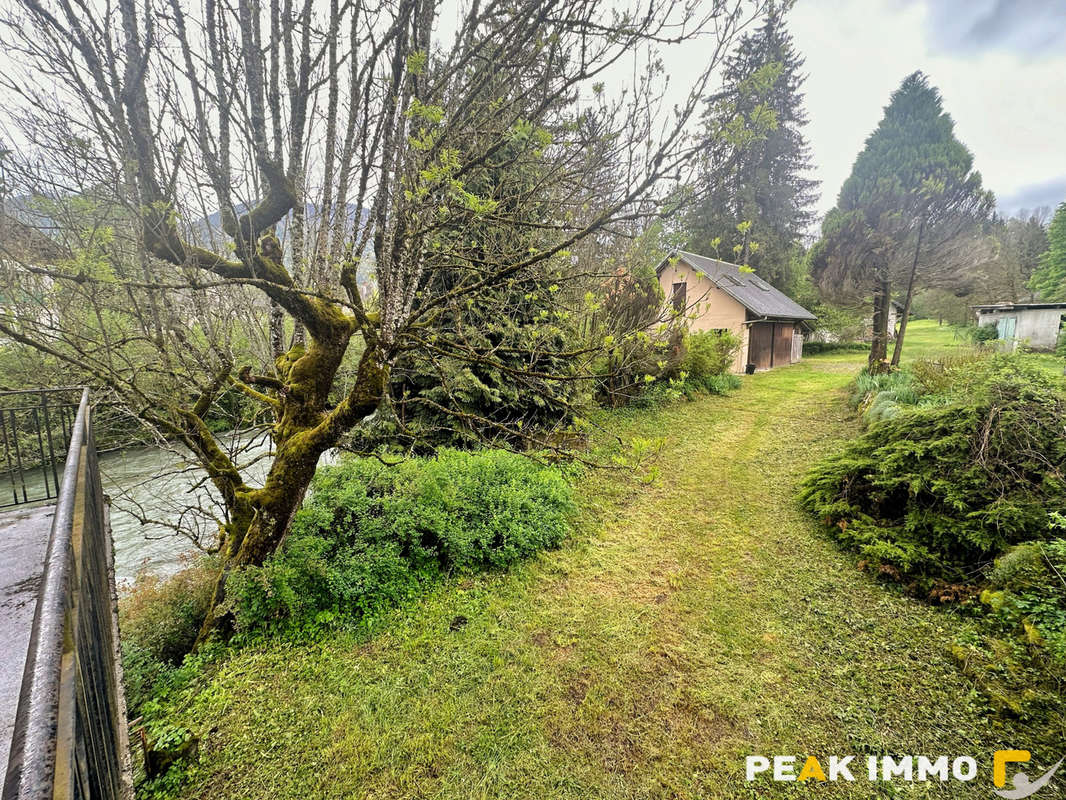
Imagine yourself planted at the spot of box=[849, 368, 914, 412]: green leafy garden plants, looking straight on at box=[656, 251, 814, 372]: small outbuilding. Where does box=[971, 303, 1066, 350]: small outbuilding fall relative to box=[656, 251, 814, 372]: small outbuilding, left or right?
right

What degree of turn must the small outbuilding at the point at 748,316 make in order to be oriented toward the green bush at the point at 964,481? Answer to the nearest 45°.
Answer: approximately 45° to its right

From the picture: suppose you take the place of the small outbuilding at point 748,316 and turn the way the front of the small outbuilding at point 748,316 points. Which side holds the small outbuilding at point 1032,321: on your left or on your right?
on your left

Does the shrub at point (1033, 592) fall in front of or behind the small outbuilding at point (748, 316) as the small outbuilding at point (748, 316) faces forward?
in front

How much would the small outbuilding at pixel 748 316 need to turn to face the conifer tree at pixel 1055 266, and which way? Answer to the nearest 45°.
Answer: approximately 90° to its left

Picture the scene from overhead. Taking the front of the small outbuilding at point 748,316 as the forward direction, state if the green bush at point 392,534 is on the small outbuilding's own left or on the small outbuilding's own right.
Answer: on the small outbuilding's own right

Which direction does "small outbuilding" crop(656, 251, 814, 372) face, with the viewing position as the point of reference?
facing the viewer and to the right of the viewer

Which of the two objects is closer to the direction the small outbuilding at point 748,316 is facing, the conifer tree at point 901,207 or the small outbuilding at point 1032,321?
the conifer tree

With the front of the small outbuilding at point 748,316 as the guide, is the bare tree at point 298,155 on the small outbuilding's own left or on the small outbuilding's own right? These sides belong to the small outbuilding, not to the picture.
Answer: on the small outbuilding's own right

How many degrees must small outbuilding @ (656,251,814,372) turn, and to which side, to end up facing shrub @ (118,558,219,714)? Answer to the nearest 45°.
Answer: approximately 45° to its right
